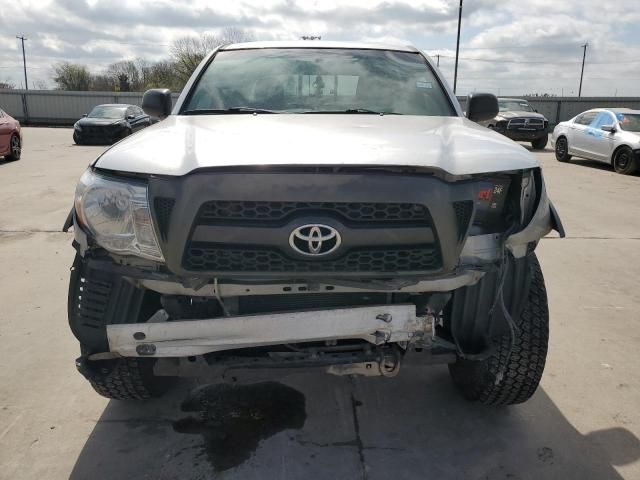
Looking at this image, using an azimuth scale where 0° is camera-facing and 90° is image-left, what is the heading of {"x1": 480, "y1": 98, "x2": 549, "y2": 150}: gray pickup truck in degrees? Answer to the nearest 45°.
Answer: approximately 315°

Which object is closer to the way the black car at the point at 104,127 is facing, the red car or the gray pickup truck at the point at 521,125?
the red car

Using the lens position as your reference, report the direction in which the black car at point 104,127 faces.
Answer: facing the viewer and to the left of the viewer

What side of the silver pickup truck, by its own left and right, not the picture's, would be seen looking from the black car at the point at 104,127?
back

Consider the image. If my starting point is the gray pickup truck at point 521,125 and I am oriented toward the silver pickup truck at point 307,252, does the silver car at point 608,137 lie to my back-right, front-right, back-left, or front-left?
front-left

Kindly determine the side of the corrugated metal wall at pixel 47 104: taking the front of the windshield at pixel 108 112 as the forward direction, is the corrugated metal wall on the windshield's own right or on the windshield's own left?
on the windshield's own right

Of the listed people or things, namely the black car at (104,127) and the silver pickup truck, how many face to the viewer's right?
0

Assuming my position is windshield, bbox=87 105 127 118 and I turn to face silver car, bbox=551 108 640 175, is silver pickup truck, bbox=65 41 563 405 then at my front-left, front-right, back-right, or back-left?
front-right

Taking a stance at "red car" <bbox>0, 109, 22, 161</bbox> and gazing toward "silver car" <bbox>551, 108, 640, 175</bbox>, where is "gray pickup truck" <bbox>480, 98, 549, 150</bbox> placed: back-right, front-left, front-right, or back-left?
front-left

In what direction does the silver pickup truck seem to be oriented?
toward the camera

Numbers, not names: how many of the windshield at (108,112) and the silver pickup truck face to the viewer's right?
0
